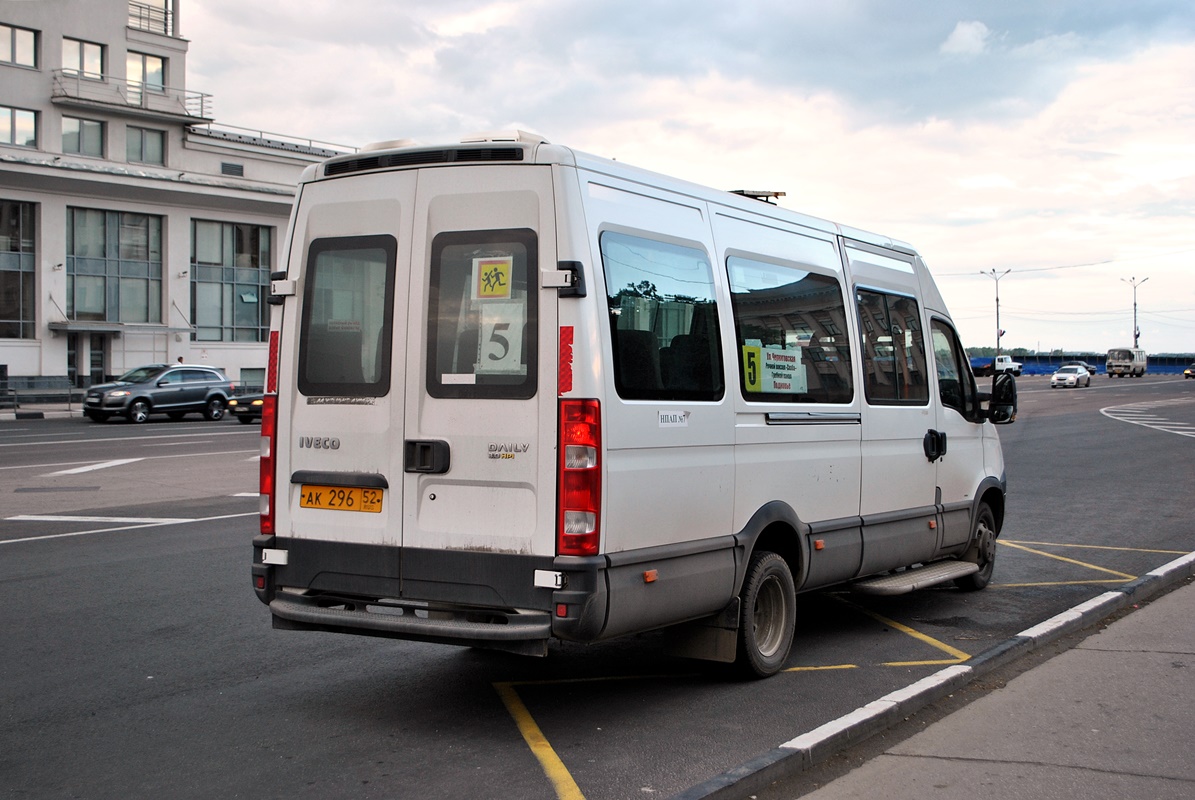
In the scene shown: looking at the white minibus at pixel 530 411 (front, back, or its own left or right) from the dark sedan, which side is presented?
left

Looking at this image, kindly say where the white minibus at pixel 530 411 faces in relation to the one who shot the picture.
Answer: facing away from the viewer and to the right of the viewer
